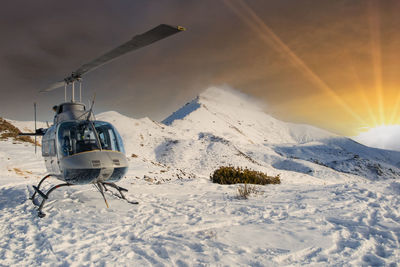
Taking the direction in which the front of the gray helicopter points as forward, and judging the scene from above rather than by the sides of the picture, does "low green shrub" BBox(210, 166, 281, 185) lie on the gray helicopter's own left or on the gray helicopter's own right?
on the gray helicopter's own left

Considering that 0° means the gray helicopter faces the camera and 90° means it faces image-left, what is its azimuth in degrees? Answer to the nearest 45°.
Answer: approximately 315°
